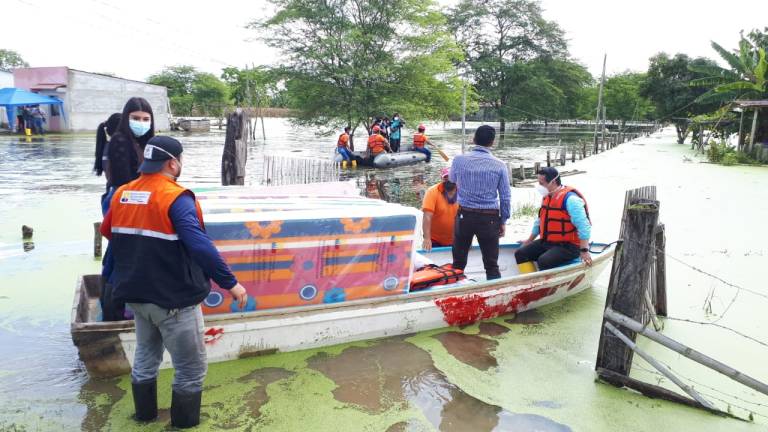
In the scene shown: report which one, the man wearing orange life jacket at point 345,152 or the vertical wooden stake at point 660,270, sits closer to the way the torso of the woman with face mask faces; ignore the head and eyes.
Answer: the vertical wooden stake

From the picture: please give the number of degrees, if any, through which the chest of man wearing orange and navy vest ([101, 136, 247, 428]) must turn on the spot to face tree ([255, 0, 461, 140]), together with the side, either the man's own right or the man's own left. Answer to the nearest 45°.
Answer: approximately 45° to the man's own left

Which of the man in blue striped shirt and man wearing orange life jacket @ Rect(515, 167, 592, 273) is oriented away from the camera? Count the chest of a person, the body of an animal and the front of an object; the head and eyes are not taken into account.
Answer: the man in blue striped shirt

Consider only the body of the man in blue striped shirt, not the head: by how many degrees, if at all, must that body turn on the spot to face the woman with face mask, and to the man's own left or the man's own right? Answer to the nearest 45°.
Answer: approximately 135° to the man's own left

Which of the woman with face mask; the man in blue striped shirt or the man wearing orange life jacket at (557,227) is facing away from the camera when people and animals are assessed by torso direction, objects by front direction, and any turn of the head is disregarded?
the man in blue striped shirt

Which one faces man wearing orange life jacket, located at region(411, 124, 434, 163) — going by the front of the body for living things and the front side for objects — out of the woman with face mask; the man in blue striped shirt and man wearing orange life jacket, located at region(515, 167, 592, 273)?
the man in blue striped shirt

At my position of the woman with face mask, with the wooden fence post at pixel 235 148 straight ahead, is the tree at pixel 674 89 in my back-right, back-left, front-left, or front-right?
front-right

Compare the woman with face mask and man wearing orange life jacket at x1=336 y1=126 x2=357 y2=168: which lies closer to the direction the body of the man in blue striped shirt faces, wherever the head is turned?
the man wearing orange life jacket

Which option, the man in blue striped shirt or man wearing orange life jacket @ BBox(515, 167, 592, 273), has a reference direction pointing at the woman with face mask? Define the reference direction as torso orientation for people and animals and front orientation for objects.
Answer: the man wearing orange life jacket

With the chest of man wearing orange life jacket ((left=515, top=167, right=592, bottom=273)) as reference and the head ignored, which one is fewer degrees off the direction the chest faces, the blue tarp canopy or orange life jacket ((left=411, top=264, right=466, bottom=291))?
the orange life jacket

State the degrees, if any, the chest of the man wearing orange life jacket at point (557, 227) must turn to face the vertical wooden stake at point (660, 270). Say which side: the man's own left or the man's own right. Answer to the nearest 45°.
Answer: approximately 135° to the man's own left

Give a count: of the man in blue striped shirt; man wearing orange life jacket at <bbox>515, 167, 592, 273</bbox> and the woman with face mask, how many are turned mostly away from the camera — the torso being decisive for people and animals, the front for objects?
1

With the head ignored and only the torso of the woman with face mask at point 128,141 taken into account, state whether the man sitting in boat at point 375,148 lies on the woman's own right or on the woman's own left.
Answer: on the woman's own left

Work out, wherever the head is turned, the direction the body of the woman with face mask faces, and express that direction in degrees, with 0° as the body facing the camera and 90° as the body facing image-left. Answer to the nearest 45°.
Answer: approximately 315°

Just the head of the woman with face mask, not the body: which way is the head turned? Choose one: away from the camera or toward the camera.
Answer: toward the camera

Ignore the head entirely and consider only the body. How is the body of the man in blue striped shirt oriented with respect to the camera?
away from the camera
